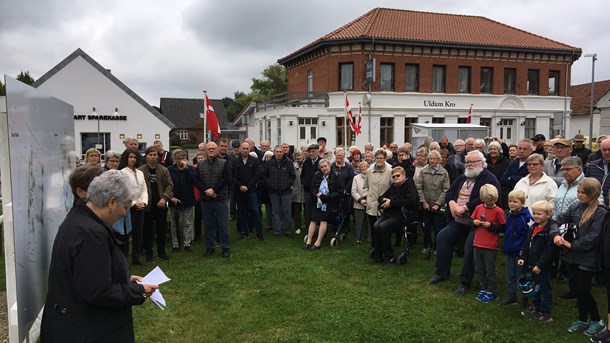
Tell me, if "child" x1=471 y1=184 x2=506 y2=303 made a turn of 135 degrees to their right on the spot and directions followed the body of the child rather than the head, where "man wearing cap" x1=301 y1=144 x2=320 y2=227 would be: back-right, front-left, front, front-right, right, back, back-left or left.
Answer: front-left

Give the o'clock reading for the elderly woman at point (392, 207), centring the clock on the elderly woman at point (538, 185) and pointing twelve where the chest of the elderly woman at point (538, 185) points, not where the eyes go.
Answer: the elderly woman at point (392, 207) is roughly at 2 o'clock from the elderly woman at point (538, 185).

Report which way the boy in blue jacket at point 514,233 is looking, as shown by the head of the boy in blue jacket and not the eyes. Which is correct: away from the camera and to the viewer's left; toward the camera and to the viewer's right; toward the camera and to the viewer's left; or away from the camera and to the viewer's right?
toward the camera and to the viewer's left

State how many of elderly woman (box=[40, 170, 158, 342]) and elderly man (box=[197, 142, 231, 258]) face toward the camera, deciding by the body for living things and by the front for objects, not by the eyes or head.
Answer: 1

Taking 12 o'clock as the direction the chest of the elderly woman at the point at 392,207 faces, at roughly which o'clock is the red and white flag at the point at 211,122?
The red and white flag is roughly at 3 o'clock from the elderly woman.

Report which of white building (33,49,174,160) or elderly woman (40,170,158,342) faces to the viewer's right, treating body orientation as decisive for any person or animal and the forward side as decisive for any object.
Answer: the elderly woman

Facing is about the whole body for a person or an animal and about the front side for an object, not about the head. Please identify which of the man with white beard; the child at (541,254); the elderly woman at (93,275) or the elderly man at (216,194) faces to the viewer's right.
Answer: the elderly woman

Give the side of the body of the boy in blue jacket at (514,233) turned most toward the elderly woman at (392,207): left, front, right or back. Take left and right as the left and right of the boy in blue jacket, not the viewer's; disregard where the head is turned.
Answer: right

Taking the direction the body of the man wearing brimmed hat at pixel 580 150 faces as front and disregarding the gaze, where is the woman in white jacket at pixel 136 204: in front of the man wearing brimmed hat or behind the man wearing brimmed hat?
in front

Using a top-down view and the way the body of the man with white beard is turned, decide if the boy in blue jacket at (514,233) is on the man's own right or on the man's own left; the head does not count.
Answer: on the man's own left

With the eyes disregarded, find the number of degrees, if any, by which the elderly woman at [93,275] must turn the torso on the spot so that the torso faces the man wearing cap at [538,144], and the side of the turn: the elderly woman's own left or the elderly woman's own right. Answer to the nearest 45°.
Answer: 0° — they already face them
